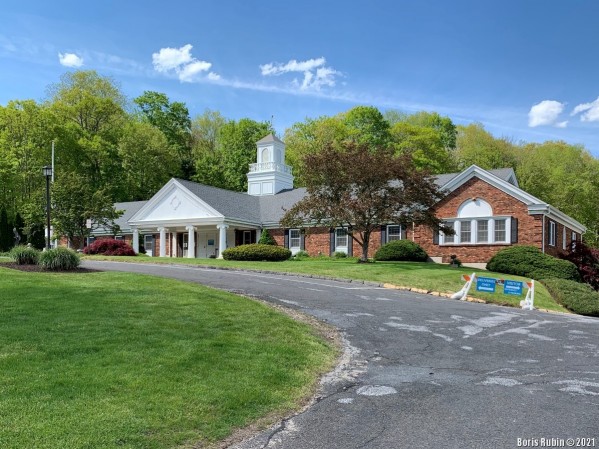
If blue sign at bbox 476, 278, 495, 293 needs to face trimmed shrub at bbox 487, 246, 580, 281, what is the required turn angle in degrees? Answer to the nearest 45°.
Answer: approximately 180°

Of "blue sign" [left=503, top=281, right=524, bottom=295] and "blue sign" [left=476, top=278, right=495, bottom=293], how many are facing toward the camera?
2

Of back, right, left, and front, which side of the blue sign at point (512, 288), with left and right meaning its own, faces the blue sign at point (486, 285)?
right

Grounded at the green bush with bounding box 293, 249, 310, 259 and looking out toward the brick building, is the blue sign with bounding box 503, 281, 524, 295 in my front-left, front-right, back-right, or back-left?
back-right

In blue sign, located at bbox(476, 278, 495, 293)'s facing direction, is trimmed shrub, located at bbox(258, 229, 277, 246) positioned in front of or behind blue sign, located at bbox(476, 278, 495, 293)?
behind

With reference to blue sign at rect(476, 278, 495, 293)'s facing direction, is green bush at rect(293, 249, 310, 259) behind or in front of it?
behind

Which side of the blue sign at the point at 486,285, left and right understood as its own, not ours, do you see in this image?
front

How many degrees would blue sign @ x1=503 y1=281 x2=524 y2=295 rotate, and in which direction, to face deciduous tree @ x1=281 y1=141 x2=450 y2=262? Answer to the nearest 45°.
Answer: approximately 135° to its right

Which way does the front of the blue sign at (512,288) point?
toward the camera
